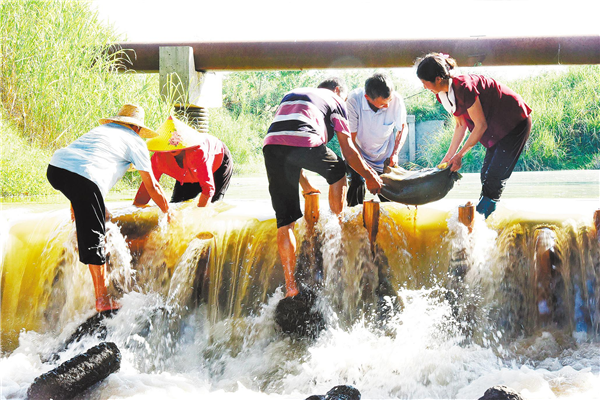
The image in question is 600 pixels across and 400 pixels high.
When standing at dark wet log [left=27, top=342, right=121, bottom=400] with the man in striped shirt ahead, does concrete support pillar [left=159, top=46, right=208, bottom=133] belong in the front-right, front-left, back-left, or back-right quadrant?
front-left

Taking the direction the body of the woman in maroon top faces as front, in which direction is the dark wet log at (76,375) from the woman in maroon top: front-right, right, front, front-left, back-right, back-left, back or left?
front-left

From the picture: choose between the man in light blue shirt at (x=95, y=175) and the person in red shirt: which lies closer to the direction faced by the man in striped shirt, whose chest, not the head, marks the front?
the person in red shirt

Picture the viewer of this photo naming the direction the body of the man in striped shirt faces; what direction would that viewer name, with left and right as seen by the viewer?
facing away from the viewer and to the right of the viewer

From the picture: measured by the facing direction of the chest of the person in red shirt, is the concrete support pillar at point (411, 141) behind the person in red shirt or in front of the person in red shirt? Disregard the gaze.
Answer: behind

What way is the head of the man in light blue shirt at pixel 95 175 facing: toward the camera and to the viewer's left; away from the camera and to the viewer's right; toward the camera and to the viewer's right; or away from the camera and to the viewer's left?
away from the camera and to the viewer's right

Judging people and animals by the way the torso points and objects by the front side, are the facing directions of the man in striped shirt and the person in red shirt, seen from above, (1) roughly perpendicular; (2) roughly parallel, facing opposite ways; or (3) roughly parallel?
roughly parallel, facing opposite ways

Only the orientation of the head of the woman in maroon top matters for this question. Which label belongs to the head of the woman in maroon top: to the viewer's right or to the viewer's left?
to the viewer's left

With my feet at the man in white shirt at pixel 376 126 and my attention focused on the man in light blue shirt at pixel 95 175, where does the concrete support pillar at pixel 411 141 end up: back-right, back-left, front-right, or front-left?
back-right

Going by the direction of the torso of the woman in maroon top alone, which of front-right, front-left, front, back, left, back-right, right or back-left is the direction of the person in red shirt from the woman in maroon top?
front

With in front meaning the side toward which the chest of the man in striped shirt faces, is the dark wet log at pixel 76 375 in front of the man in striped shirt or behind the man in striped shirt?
behind

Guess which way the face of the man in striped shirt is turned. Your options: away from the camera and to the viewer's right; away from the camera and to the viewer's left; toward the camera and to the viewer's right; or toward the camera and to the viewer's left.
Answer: away from the camera and to the viewer's right

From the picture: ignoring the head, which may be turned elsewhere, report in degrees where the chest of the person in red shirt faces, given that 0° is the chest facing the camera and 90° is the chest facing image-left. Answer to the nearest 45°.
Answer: approximately 45°

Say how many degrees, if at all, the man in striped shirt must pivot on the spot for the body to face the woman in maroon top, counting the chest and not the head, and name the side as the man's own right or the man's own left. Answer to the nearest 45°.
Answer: approximately 45° to the man's own right

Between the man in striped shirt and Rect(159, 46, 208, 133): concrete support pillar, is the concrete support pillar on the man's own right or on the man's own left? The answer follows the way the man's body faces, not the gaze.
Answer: on the man's own left

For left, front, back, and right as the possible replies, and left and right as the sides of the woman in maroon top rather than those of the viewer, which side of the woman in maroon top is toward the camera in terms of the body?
left

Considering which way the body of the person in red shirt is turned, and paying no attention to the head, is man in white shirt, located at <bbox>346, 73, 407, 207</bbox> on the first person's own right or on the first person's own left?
on the first person's own left

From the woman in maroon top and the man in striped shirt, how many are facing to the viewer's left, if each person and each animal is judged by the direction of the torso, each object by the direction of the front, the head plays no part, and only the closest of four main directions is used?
1
